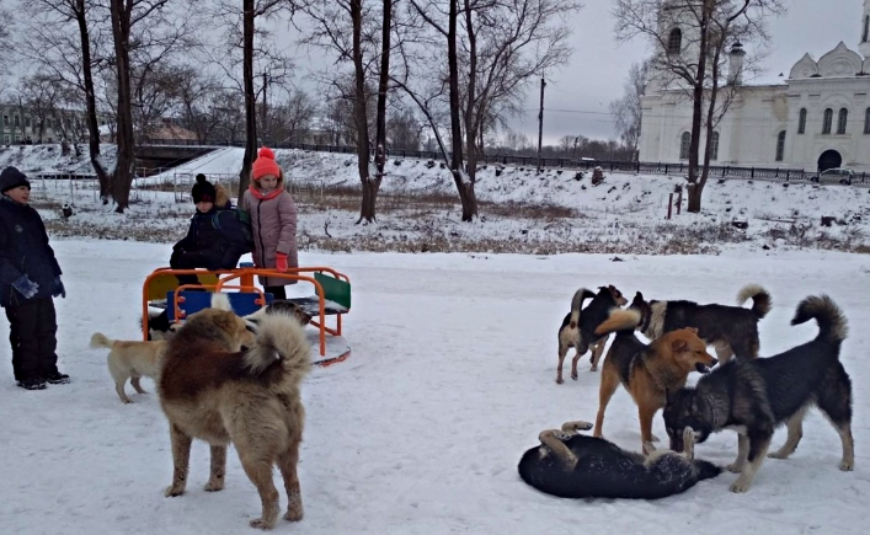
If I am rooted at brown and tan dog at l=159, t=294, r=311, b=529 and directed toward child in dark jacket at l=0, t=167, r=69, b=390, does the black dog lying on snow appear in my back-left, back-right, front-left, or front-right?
back-right

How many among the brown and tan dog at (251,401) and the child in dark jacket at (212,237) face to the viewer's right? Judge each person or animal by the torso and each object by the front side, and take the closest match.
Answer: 0

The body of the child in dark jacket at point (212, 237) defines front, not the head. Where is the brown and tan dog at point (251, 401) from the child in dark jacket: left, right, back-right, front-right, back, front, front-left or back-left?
front-left

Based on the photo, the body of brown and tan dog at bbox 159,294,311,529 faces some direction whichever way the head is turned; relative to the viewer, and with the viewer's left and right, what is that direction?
facing away from the viewer and to the left of the viewer

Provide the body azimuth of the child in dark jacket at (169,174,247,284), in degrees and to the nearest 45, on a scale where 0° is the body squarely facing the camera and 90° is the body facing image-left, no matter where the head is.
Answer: approximately 45°

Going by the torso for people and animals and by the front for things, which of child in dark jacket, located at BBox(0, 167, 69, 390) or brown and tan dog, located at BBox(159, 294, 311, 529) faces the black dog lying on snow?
the child in dark jacket

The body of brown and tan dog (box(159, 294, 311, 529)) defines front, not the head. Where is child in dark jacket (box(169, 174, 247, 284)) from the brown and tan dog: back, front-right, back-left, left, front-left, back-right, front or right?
front-right

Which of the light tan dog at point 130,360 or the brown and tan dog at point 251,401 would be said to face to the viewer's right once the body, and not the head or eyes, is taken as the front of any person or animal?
the light tan dog

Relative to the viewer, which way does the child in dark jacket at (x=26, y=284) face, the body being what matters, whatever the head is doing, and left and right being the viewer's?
facing the viewer and to the right of the viewer

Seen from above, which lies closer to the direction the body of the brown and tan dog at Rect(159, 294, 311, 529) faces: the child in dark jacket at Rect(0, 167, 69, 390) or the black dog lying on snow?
the child in dark jacket

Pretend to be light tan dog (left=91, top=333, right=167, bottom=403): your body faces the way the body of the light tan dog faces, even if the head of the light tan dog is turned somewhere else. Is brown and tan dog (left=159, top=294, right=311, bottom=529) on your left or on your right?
on your right
